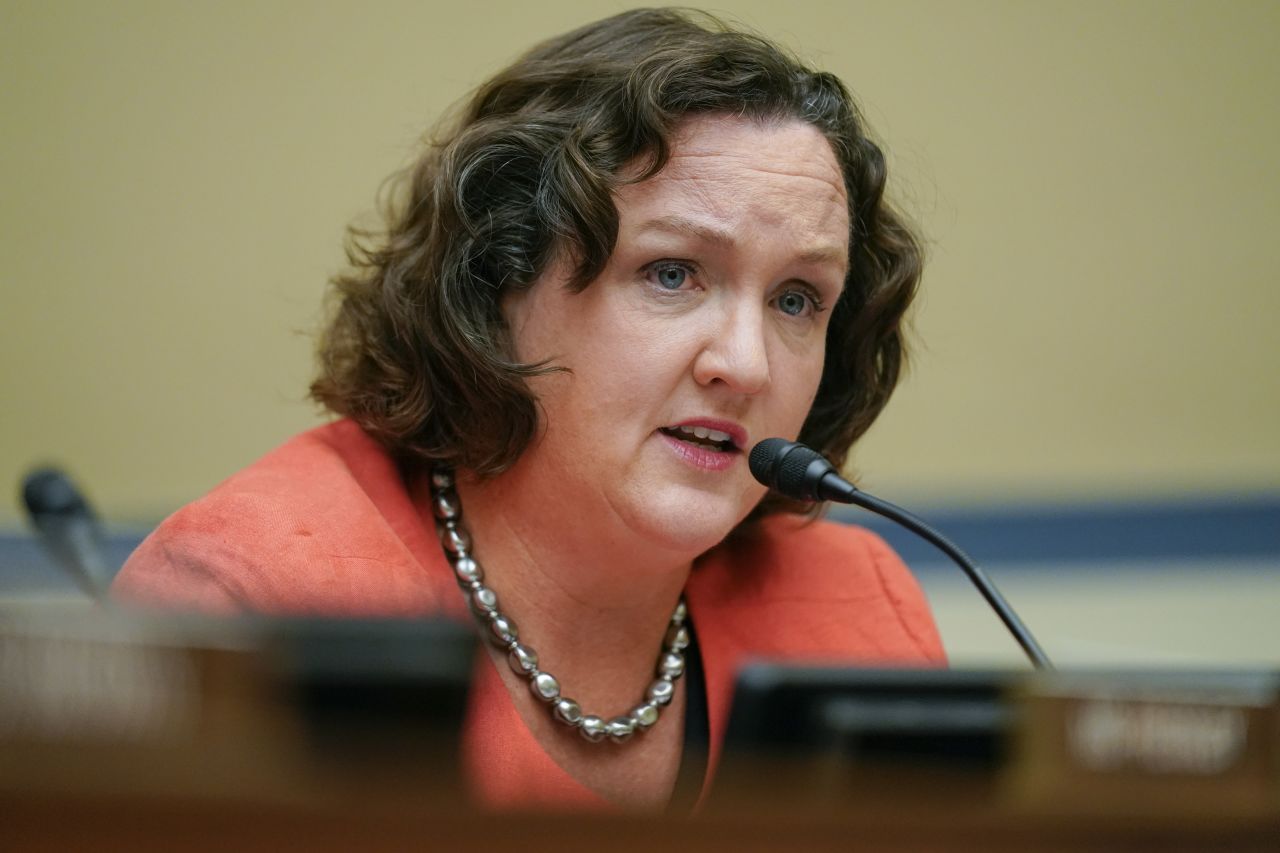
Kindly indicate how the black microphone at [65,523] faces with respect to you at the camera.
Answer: facing to the left of the viewer

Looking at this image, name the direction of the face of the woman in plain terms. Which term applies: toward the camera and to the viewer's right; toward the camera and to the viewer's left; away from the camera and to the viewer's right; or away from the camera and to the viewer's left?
toward the camera and to the viewer's right

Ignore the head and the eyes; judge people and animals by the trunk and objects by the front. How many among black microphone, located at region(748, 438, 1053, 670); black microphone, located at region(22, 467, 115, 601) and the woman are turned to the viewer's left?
2

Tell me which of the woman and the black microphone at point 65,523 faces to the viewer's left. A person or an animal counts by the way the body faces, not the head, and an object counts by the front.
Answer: the black microphone

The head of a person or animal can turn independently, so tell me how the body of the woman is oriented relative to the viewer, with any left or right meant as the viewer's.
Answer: facing the viewer and to the right of the viewer

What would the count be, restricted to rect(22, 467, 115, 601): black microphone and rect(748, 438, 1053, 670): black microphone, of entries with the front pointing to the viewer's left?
2

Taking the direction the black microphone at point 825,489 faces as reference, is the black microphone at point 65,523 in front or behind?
in front

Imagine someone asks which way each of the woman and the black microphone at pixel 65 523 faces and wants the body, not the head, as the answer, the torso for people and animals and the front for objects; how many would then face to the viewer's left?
1

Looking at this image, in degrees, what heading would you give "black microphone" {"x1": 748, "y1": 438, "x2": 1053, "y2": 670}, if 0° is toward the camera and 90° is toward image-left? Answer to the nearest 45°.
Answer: approximately 90°

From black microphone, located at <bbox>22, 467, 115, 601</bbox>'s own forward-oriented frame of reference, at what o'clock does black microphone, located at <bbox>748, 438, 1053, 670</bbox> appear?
black microphone, located at <bbox>748, 438, 1053, 670</bbox> is roughly at 7 o'clock from black microphone, located at <bbox>22, 467, 115, 601</bbox>.
